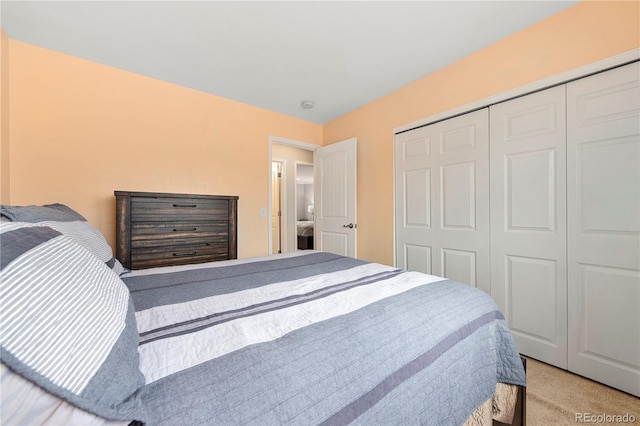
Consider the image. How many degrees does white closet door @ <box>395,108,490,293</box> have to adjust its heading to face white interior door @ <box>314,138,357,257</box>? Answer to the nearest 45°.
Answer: approximately 45° to its right

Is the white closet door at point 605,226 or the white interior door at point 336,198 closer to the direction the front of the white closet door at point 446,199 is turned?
the white interior door

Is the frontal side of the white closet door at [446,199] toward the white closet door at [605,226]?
no

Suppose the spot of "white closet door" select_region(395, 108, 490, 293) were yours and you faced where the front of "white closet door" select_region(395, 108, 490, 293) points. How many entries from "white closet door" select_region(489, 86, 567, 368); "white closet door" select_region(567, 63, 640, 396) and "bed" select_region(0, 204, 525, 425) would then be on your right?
0

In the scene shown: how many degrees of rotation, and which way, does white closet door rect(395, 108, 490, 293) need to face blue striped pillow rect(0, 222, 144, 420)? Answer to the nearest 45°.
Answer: approximately 45° to its left

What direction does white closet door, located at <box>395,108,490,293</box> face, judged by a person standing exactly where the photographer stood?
facing the viewer and to the left of the viewer

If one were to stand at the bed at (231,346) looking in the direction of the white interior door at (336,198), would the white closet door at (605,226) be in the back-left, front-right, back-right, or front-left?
front-right

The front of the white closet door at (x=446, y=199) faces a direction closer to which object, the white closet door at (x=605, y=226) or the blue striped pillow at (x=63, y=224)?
the blue striped pillow

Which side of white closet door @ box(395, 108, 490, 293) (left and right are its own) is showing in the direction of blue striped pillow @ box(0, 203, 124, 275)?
front

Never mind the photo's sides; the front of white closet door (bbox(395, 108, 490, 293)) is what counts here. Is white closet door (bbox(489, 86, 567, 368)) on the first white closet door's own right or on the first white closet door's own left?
on the first white closet door's own left

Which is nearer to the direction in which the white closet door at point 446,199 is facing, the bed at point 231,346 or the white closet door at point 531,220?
the bed

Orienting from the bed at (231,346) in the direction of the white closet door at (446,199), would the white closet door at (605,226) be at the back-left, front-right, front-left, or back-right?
front-right
